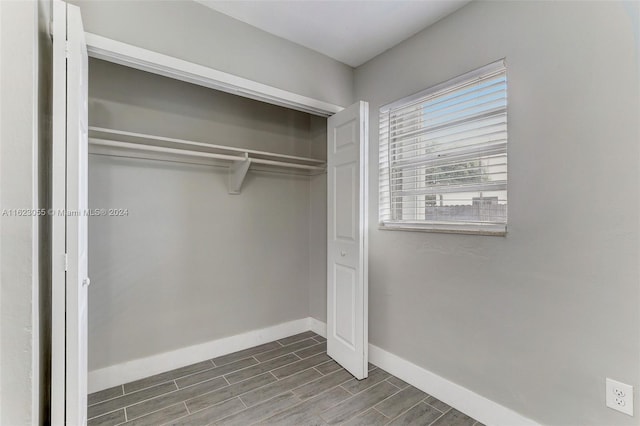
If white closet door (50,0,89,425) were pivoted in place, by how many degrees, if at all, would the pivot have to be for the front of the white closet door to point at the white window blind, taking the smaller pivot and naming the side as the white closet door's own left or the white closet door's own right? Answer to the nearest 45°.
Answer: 0° — it already faces it

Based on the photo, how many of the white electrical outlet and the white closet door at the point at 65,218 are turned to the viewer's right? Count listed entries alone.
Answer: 1

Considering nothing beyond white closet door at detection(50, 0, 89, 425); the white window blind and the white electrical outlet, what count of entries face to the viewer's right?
1

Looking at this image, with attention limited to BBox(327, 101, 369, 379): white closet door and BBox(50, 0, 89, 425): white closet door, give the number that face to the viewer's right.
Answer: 1

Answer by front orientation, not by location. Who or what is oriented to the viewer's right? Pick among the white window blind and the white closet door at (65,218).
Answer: the white closet door

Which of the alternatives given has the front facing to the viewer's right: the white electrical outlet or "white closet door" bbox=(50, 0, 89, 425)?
the white closet door

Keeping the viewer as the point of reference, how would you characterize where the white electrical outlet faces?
facing the viewer and to the left of the viewer

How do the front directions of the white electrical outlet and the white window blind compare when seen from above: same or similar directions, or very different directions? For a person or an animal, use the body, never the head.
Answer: same or similar directions

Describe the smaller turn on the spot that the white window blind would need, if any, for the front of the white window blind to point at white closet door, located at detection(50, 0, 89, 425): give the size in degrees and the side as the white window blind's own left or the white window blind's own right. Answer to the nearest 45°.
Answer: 0° — it already faces it

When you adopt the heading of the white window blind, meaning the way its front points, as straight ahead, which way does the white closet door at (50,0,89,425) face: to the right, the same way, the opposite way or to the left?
the opposite way

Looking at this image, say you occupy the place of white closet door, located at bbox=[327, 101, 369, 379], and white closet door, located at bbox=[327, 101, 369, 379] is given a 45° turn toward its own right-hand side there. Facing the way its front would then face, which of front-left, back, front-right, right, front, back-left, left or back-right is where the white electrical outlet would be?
back-left

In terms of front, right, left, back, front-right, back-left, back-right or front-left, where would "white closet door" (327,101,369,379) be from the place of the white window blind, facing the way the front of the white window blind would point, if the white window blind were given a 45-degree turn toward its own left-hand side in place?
right
